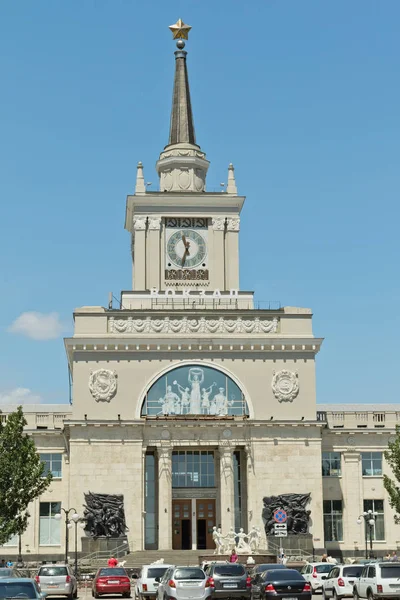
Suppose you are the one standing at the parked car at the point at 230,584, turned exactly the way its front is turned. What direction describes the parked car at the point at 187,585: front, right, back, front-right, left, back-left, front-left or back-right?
back-left

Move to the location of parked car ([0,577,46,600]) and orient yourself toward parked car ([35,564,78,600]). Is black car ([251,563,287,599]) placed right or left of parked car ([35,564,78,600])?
right

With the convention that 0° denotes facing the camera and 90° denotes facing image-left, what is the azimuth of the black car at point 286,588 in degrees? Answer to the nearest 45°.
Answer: approximately 180°

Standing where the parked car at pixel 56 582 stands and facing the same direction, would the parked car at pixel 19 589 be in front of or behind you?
behind

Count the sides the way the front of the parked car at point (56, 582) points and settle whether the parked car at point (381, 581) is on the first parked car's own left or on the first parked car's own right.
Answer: on the first parked car's own right

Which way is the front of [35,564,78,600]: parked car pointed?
away from the camera

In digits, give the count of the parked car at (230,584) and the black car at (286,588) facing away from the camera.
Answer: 2

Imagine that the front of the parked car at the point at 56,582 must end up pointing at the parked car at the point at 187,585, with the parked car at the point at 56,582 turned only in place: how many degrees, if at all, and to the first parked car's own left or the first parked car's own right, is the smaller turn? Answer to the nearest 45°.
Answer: approximately 135° to the first parked car's own right

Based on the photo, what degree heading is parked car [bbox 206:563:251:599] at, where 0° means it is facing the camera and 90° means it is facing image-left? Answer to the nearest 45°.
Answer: approximately 180°

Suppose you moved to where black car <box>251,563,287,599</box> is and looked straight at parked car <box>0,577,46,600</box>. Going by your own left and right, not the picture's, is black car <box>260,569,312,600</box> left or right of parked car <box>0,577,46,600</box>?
left

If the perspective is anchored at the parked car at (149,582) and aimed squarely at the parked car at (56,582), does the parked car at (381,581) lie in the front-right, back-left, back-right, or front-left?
back-left

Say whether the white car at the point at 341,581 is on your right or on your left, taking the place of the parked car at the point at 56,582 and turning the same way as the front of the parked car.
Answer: on your right

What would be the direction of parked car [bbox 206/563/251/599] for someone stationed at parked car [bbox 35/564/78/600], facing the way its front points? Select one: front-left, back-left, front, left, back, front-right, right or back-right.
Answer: back-right

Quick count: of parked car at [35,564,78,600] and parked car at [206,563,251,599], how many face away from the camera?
2
